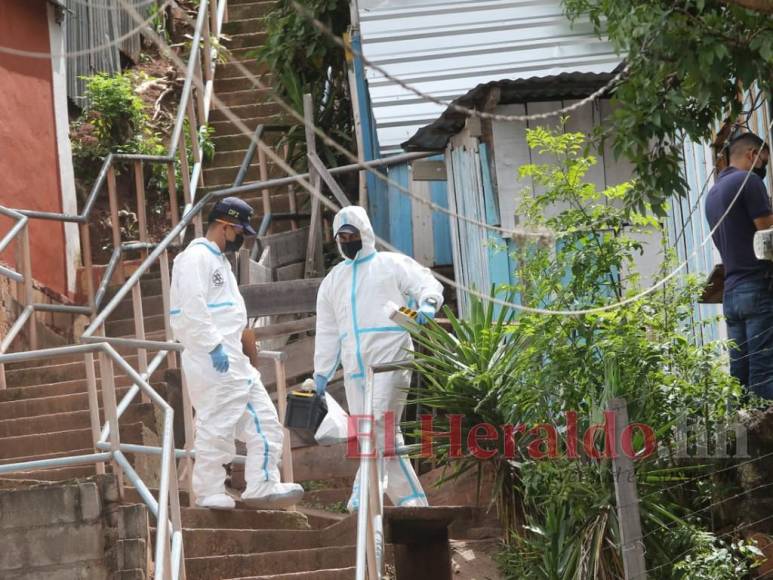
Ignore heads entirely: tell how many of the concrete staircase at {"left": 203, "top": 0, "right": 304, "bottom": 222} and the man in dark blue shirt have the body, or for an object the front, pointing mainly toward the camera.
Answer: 1

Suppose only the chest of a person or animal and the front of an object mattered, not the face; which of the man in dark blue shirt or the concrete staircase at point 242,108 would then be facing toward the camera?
the concrete staircase

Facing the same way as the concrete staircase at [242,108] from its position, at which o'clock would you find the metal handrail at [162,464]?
The metal handrail is roughly at 12 o'clock from the concrete staircase.

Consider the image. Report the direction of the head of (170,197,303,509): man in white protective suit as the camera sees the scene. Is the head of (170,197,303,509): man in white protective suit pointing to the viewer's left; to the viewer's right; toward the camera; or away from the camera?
to the viewer's right

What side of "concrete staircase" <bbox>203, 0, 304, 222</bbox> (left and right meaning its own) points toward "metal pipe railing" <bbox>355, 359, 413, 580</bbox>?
front

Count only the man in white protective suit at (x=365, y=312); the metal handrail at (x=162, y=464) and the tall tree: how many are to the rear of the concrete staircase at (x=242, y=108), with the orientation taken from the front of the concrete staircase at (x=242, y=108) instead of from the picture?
0

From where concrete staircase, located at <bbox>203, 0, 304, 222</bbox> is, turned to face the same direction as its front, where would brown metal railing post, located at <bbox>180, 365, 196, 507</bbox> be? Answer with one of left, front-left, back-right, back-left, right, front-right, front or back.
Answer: front

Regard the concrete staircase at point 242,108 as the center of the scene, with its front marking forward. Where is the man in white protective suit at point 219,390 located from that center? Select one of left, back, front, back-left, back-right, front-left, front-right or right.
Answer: front

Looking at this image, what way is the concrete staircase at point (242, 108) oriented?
toward the camera
